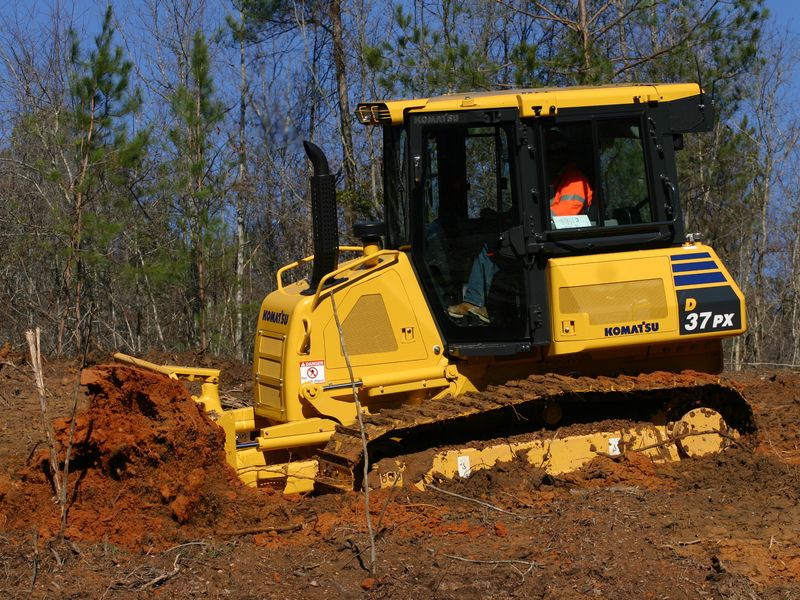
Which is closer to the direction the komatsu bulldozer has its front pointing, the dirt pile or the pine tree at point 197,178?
the dirt pile

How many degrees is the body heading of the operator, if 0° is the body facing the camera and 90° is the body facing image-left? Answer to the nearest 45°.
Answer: approximately 90°

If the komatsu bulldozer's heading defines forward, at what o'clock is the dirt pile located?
The dirt pile is roughly at 11 o'clock from the komatsu bulldozer.

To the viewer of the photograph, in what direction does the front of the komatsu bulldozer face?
facing to the left of the viewer

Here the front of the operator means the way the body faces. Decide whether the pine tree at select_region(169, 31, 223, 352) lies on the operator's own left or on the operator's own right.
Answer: on the operator's own right

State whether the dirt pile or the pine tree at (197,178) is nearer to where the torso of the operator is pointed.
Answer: the dirt pile

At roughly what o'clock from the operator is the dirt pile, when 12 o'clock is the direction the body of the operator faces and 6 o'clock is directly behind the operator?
The dirt pile is roughly at 11 o'clock from the operator.

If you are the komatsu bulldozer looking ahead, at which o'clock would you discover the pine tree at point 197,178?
The pine tree is roughly at 2 o'clock from the komatsu bulldozer.
